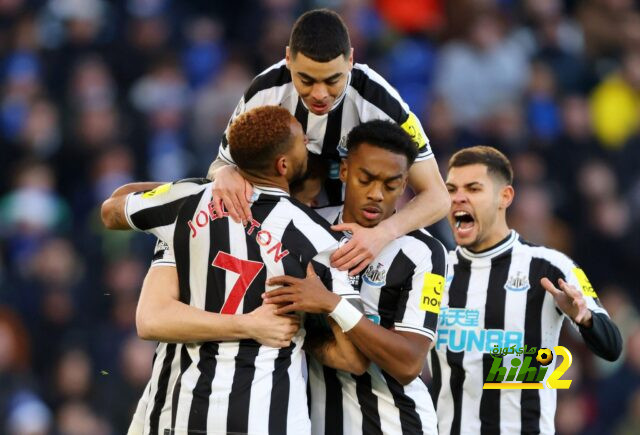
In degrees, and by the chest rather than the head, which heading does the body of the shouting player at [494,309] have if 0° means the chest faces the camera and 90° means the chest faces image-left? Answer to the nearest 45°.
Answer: approximately 45°
